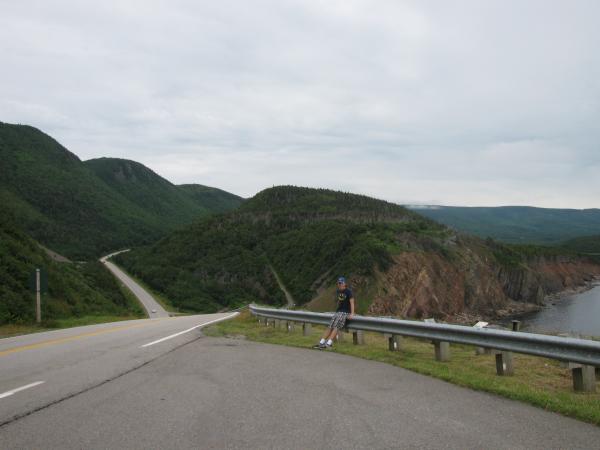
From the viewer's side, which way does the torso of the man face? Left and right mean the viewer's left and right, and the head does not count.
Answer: facing the viewer and to the left of the viewer
